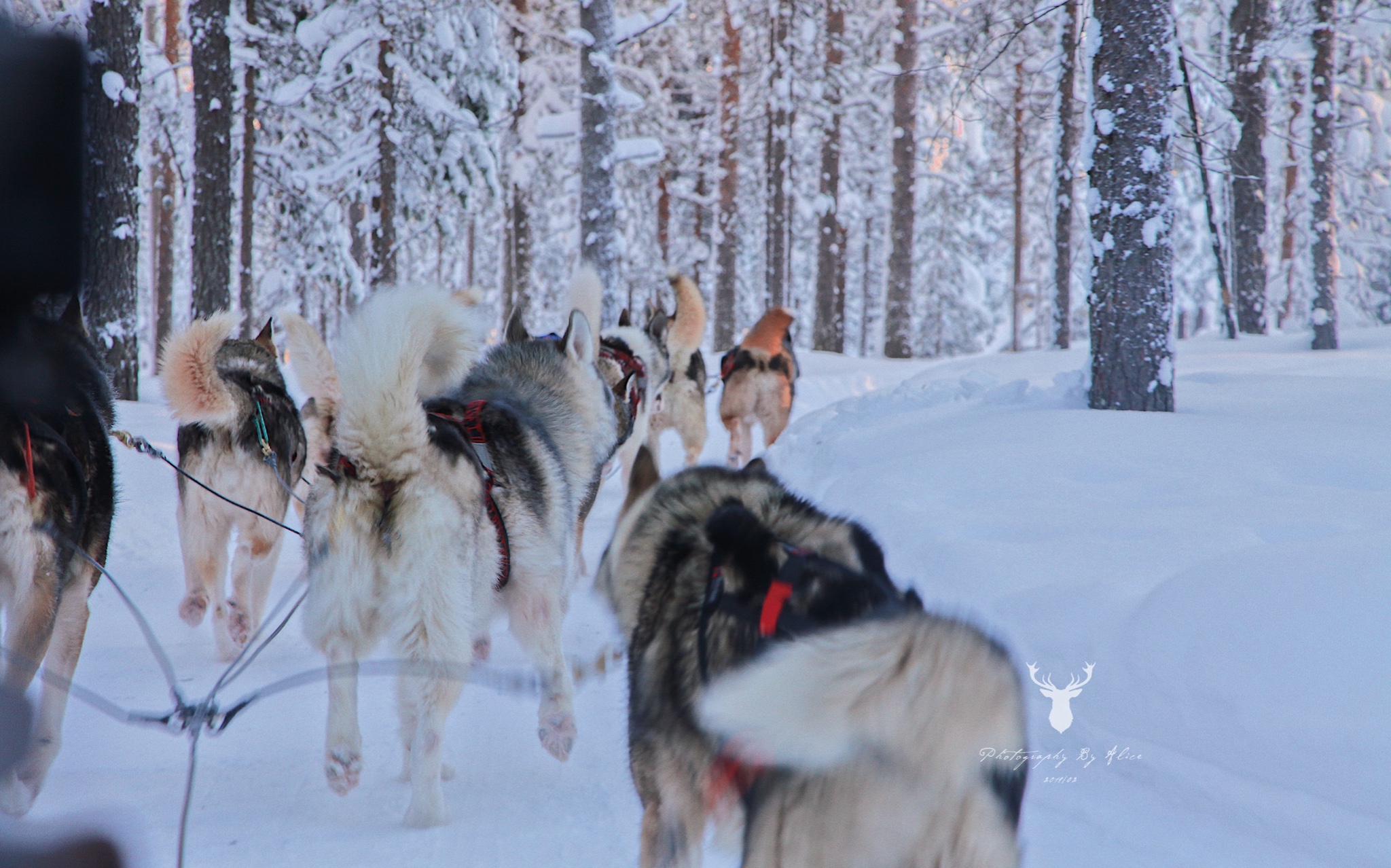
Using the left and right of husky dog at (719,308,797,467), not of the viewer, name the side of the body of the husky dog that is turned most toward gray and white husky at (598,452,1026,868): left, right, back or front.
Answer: back

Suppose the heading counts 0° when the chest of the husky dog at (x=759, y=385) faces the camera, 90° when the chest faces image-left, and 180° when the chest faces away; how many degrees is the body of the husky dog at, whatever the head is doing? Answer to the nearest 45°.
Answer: approximately 180°

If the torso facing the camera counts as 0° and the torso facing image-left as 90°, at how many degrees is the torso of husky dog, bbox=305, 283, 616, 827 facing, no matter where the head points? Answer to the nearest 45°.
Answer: approximately 225°

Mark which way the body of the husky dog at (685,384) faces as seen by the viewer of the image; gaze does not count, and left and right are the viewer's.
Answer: facing away from the viewer

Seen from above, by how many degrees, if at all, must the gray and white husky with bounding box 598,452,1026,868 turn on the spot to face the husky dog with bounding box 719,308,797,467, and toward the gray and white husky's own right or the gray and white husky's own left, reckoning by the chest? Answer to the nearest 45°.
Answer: approximately 45° to the gray and white husky's own right

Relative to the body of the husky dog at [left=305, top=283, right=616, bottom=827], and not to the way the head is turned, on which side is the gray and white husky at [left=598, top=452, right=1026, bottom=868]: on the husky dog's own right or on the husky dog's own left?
on the husky dog's own right

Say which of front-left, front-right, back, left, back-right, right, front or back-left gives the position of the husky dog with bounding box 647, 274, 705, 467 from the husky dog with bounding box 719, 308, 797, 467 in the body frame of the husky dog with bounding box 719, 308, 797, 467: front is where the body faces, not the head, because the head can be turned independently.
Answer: back-left

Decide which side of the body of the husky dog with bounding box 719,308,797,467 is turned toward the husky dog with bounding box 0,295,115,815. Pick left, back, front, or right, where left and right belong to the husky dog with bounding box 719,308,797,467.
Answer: back

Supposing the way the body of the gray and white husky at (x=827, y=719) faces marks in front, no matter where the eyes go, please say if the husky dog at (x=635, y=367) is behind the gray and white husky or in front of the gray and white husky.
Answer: in front

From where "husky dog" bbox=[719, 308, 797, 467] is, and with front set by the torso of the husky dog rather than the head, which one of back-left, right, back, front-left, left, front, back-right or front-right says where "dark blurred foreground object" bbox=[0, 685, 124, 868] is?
back

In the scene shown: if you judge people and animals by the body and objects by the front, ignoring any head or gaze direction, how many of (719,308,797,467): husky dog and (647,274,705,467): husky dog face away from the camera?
2

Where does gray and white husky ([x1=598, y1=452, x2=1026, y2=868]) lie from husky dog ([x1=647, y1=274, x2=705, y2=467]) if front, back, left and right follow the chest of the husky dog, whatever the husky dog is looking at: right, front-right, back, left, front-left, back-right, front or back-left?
back
